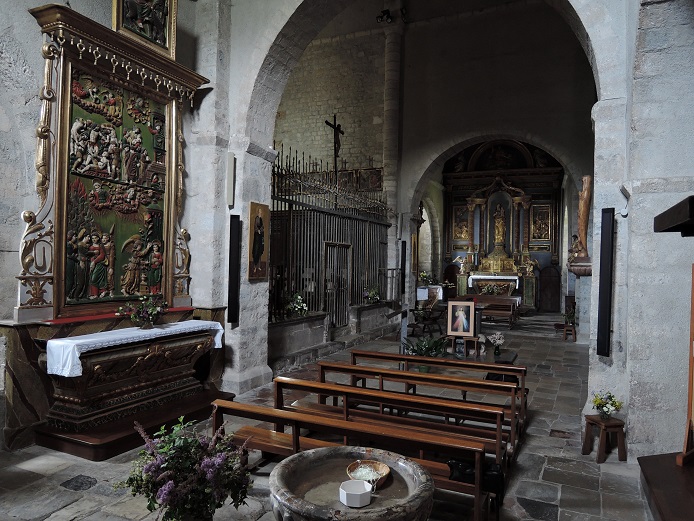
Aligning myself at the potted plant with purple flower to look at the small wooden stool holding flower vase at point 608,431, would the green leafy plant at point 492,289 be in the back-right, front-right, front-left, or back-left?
front-left

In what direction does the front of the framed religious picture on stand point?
toward the camera

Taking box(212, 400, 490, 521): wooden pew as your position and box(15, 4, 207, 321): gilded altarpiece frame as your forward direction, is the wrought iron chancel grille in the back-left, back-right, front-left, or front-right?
front-right

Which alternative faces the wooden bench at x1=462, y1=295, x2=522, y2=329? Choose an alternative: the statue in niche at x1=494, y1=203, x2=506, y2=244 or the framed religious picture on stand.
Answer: the statue in niche

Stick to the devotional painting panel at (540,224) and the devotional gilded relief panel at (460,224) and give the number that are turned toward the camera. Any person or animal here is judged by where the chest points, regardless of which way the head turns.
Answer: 2

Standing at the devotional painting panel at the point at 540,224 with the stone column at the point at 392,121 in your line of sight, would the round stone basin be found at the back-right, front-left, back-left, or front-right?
front-left

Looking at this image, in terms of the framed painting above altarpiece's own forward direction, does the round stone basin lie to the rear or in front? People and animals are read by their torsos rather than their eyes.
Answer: in front

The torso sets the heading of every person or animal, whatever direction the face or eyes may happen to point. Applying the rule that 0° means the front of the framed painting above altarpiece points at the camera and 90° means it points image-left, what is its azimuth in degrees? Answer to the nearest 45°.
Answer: approximately 315°

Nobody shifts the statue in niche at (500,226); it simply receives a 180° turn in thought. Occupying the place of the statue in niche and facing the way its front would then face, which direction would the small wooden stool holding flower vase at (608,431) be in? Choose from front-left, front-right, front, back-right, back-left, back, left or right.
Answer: back

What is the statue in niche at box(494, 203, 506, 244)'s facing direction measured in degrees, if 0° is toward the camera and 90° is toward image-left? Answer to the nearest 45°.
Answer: approximately 0°

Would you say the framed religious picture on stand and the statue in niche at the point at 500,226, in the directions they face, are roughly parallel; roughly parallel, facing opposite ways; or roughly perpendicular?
roughly parallel

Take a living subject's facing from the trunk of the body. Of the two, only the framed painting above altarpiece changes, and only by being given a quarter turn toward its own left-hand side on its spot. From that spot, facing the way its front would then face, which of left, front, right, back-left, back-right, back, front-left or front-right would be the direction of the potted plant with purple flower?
back-right

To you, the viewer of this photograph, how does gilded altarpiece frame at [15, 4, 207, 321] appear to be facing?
facing the viewer and to the right of the viewer

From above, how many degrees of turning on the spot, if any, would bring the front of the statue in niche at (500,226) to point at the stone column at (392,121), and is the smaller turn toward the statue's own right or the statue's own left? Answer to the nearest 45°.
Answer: approximately 45° to the statue's own right

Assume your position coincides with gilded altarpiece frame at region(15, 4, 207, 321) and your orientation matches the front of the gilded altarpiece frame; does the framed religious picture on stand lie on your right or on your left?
on your left

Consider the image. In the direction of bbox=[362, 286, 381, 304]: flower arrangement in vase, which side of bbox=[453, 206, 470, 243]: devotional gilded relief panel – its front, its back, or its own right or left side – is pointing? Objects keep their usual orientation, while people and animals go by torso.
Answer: front

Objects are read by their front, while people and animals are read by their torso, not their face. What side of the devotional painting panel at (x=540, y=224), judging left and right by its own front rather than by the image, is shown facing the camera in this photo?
front

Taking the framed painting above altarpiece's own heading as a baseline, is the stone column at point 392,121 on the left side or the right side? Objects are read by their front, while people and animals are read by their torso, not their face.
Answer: on its left
